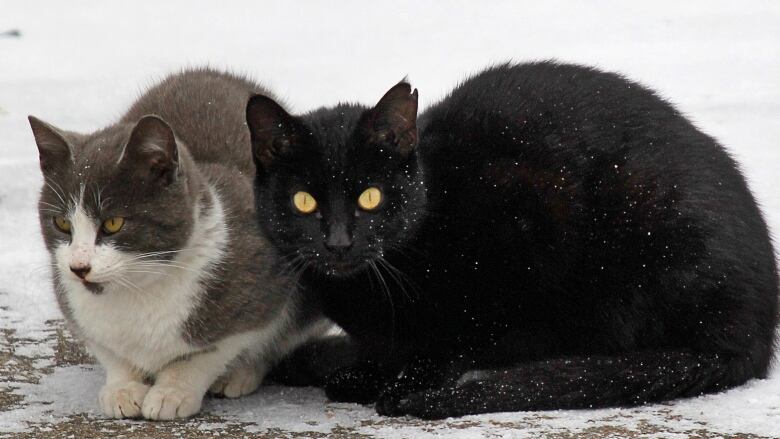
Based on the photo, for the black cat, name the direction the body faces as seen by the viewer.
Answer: to the viewer's left

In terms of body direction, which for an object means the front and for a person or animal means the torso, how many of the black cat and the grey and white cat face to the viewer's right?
0

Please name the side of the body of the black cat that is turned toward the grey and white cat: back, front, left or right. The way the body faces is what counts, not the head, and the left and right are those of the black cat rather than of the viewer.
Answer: front

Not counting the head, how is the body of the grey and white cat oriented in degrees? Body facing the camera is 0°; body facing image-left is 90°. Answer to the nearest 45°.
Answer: approximately 45°
